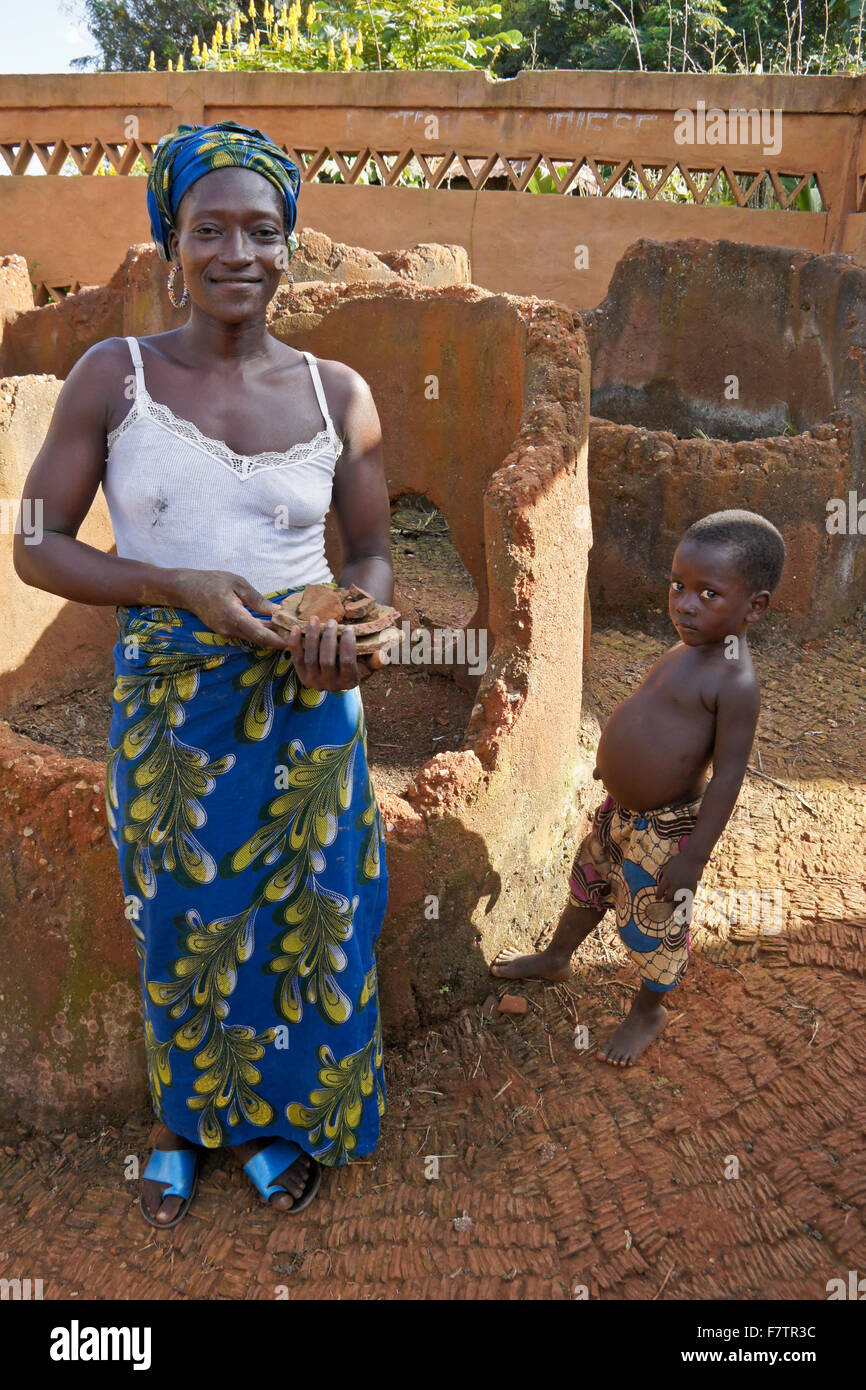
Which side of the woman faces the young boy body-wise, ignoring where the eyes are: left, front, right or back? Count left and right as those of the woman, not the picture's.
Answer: left

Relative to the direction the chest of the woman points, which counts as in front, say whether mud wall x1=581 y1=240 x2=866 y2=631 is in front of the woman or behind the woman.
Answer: behind

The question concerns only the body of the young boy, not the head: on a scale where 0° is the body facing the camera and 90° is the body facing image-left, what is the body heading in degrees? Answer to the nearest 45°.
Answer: approximately 45°

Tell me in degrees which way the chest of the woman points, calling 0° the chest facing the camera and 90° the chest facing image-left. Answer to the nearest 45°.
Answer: approximately 0°

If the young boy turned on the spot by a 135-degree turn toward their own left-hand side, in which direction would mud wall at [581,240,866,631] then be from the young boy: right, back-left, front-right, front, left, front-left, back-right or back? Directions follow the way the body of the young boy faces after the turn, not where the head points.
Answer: left

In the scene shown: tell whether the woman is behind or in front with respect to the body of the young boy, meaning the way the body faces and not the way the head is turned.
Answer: in front
